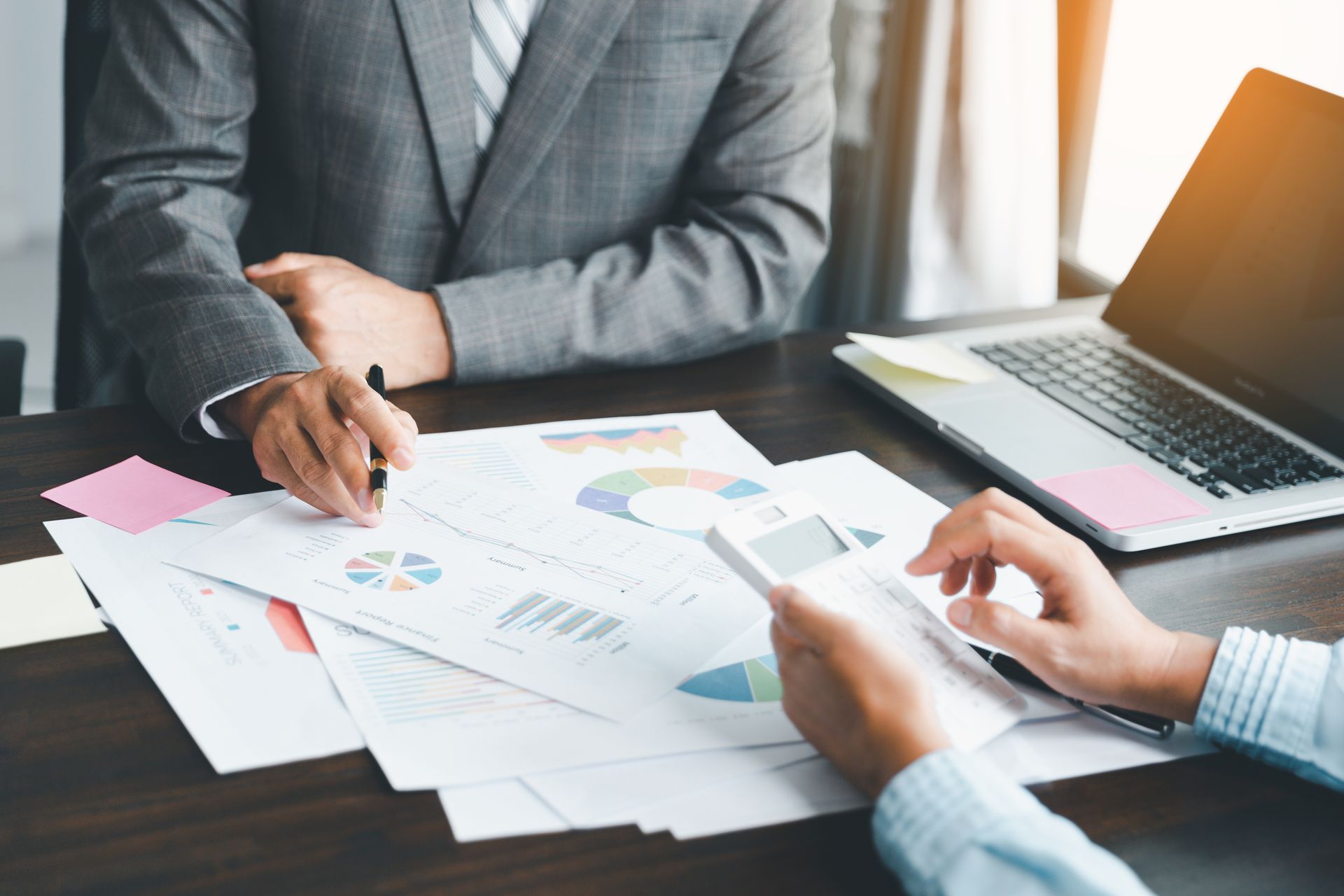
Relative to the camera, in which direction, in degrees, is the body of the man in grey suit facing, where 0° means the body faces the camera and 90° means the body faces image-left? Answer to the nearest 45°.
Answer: approximately 0°

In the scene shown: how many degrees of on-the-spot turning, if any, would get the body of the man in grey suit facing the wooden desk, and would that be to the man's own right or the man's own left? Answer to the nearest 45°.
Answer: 0° — they already face it

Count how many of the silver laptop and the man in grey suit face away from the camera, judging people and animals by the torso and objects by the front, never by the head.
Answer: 0

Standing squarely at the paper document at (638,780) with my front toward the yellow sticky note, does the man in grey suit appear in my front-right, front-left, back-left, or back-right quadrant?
front-left

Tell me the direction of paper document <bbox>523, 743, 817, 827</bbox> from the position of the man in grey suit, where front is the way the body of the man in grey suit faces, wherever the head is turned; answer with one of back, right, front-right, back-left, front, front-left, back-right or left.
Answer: front

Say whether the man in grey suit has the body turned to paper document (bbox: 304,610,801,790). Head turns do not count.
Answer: yes

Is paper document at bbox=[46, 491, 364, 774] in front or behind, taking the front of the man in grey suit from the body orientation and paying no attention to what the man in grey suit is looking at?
in front

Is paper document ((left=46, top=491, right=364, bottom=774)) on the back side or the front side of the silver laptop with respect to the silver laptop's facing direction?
on the front side

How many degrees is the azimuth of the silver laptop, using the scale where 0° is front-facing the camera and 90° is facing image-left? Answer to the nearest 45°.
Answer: approximately 45°

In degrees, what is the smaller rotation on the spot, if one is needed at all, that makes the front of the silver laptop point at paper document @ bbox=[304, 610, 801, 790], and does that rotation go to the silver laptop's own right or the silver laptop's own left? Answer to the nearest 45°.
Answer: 0° — it already faces it

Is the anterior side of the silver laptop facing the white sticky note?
yes
